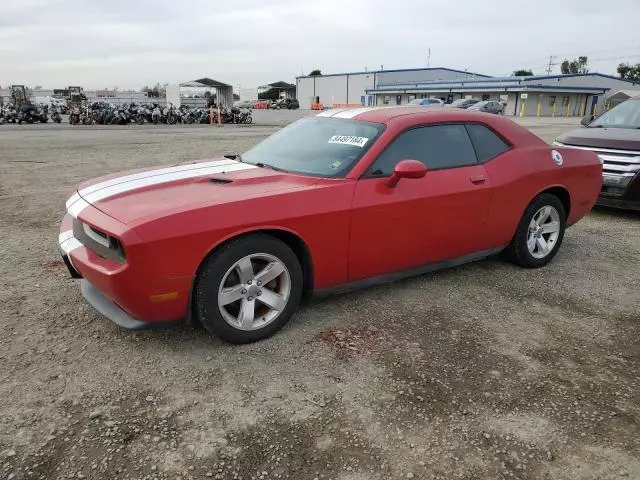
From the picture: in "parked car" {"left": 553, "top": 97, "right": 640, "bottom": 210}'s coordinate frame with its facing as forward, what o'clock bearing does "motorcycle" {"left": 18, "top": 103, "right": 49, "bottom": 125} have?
The motorcycle is roughly at 2 o'clock from the parked car.

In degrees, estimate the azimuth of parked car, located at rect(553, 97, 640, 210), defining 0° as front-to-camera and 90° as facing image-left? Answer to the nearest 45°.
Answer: approximately 45°

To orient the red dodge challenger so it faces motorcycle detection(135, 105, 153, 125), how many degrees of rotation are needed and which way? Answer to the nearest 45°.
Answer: approximately 135° to its right

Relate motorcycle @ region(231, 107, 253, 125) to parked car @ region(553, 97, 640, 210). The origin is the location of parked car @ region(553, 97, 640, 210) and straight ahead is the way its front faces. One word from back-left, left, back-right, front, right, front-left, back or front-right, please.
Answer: right

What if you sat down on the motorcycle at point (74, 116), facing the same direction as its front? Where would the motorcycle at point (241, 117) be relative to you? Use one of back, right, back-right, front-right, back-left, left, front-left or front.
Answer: left

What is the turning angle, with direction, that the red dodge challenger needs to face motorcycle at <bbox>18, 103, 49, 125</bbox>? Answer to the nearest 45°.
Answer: approximately 90° to its right

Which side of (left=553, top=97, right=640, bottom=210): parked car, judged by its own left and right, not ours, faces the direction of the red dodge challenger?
front

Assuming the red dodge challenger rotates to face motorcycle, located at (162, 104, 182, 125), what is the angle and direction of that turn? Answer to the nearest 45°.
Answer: approximately 135° to its right

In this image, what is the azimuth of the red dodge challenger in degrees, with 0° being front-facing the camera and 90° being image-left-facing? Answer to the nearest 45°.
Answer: approximately 45°

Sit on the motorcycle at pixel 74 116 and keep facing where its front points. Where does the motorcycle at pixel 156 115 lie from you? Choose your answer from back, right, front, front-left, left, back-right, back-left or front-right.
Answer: left

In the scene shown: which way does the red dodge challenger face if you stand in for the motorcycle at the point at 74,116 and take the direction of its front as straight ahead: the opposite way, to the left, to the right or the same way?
to the right

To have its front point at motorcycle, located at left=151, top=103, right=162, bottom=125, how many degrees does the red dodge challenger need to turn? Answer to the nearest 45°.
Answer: approximately 135° to its right

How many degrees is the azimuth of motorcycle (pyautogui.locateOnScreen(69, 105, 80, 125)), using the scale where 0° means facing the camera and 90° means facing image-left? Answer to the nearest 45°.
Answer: approximately 0°

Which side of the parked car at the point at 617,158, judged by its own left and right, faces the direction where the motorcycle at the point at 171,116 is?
right
